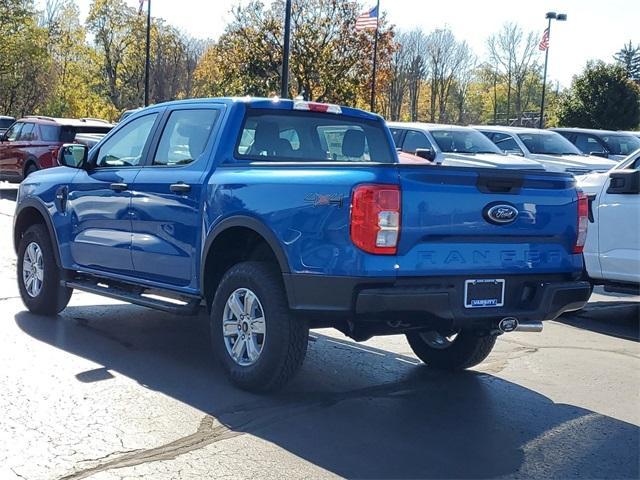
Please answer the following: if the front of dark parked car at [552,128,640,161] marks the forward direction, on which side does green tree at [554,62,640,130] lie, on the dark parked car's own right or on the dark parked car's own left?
on the dark parked car's own left

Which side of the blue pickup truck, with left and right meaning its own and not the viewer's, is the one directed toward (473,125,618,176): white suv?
right

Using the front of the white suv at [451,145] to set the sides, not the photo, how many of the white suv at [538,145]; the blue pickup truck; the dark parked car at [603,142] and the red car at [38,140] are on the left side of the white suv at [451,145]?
2

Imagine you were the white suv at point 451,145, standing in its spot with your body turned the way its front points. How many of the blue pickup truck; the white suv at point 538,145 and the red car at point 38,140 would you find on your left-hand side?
1

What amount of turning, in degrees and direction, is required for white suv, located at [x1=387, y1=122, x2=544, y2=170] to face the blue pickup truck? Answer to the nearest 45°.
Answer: approximately 45° to its right

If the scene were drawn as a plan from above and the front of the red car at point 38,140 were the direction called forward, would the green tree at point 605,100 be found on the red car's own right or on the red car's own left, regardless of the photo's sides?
on the red car's own right

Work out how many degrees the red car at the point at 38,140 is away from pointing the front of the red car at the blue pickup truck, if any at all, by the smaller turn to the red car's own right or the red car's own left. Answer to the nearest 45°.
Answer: approximately 135° to the red car's own left

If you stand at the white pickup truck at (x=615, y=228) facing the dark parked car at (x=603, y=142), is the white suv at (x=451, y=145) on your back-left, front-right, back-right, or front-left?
front-left

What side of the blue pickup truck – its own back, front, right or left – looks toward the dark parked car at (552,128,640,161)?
right

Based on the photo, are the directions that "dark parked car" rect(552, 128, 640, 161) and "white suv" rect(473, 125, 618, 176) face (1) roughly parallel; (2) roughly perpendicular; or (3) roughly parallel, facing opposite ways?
roughly parallel

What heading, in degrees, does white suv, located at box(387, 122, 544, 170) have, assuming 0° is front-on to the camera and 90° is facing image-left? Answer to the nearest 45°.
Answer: approximately 315°

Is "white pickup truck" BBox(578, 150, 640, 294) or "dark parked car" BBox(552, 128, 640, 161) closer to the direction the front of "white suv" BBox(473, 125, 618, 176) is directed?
the white pickup truck

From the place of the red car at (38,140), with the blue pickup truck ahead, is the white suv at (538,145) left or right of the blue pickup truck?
left

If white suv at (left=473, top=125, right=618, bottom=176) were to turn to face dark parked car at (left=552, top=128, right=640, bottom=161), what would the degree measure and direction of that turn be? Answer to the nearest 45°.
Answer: approximately 90° to its left

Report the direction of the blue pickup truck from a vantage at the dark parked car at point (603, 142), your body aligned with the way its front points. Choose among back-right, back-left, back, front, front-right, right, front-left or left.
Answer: front-right
